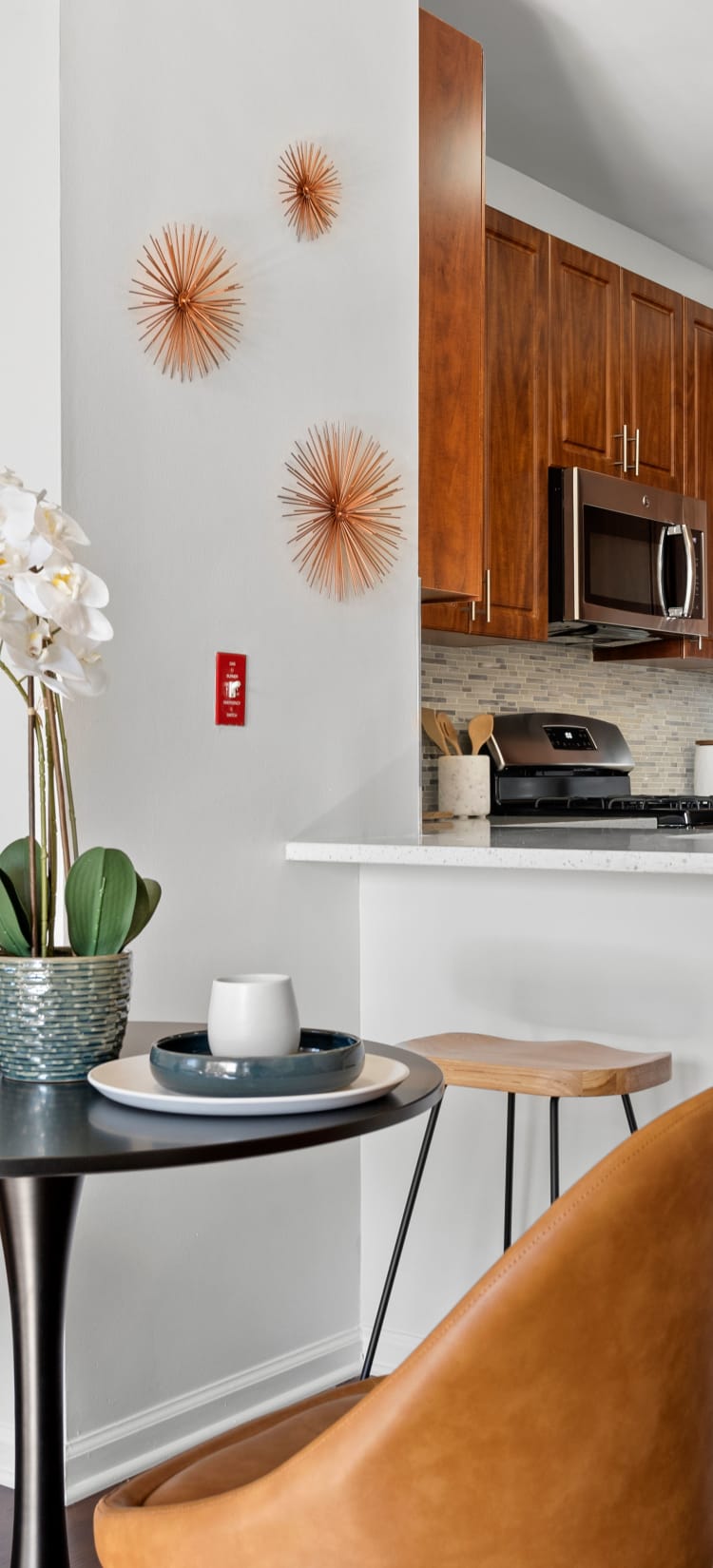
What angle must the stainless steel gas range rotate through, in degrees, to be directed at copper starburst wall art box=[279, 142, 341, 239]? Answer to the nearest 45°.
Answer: approximately 45° to its right

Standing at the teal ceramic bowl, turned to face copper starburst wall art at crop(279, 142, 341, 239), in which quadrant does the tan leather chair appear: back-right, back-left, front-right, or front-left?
back-right

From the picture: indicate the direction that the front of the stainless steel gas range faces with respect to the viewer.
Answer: facing the viewer and to the right of the viewer

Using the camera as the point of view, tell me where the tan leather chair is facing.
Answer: facing away from the viewer and to the left of the viewer

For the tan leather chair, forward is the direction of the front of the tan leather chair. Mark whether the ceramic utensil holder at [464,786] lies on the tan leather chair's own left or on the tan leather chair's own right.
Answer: on the tan leather chair's own right

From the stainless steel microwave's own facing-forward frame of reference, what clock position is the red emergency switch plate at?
The red emergency switch plate is roughly at 2 o'clock from the stainless steel microwave.

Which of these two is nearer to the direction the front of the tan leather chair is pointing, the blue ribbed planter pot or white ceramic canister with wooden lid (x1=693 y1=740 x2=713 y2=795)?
the blue ribbed planter pot

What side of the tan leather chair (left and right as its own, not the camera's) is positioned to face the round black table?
front

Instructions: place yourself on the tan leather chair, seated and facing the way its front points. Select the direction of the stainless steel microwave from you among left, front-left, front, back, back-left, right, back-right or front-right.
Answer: front-right
